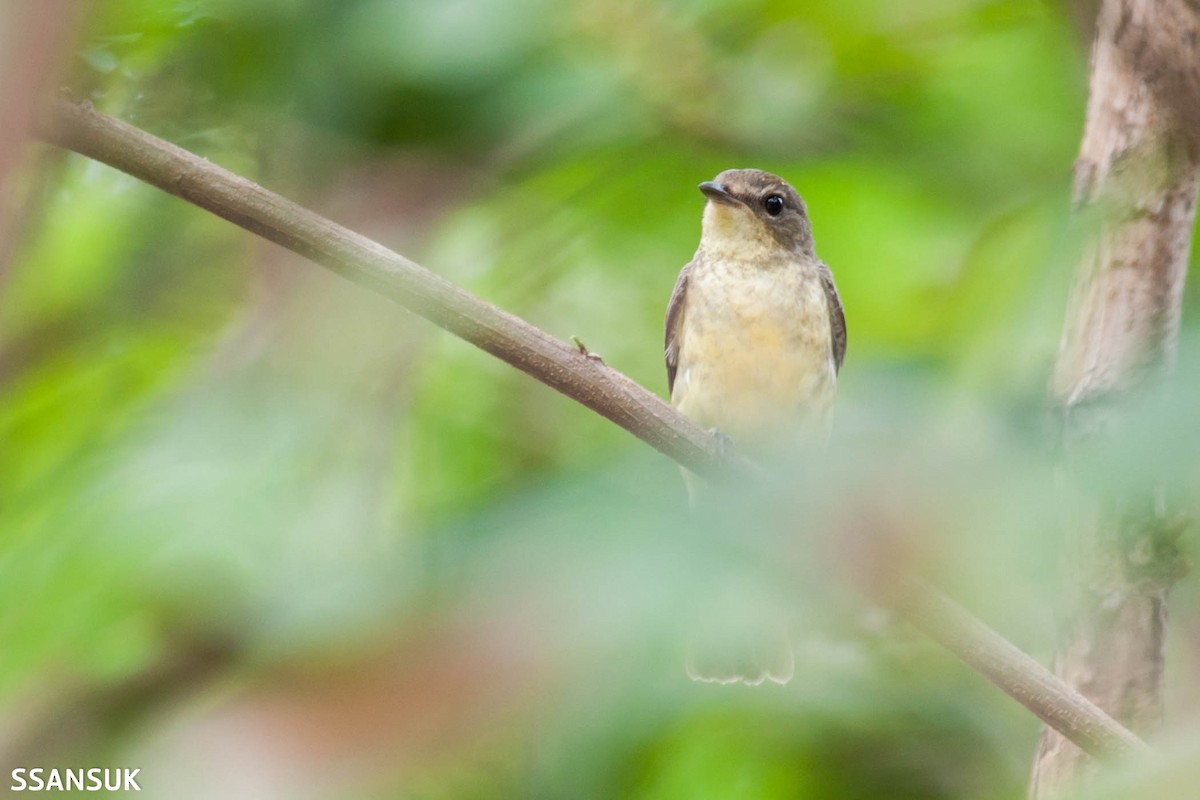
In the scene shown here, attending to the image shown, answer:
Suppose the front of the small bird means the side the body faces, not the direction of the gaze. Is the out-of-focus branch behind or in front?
in front

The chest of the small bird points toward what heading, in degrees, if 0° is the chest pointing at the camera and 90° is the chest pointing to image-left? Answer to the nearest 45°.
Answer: approximately 0°
